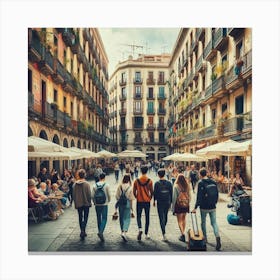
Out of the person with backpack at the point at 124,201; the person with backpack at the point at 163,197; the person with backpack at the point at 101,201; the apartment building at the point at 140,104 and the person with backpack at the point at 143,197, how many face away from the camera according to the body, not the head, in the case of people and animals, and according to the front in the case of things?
4

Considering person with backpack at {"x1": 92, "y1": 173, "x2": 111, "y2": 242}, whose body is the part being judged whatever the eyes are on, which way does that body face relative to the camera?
away from the camera

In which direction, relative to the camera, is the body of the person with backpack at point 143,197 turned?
away from the camera

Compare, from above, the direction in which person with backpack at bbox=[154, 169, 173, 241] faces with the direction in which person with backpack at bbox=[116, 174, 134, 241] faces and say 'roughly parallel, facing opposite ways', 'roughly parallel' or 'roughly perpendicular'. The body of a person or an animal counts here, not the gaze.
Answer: roughly parallel

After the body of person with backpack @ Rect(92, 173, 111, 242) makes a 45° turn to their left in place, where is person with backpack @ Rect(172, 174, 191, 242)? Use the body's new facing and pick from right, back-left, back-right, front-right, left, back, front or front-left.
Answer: back-right

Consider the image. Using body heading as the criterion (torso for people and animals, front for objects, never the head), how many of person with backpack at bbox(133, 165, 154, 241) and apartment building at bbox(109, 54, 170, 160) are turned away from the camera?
1

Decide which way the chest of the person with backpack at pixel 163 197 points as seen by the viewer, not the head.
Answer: away from the camera

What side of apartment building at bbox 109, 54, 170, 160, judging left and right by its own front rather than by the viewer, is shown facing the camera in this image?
front

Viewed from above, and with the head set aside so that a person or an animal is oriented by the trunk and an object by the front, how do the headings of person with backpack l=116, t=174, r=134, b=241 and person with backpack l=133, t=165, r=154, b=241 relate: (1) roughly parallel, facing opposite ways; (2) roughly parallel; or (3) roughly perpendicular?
roughly parallel

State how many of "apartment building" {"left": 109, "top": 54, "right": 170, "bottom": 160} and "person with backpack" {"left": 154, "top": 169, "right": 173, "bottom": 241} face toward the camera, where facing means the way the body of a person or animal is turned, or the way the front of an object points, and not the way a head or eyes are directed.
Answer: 1

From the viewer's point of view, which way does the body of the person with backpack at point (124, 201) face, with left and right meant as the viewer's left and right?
facing away from the viewer

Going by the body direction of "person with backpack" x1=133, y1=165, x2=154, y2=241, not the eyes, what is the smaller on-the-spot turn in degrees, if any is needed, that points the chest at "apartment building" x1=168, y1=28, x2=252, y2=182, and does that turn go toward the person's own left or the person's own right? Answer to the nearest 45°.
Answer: approximately 45° to the person's own right
